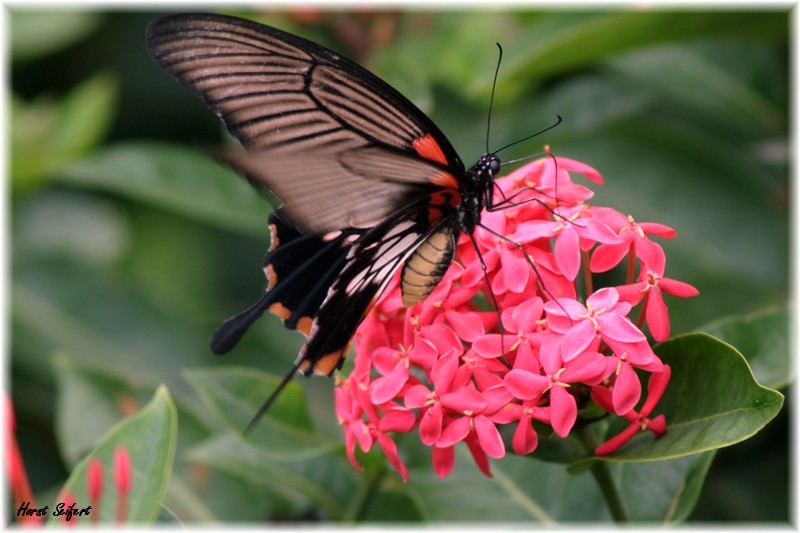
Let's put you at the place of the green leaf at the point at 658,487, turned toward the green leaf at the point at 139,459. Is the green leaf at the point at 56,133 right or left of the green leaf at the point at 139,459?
right

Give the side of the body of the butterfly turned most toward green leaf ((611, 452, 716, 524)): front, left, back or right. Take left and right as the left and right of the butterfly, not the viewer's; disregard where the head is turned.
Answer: front

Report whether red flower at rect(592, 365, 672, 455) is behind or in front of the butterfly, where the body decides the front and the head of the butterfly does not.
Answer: in front

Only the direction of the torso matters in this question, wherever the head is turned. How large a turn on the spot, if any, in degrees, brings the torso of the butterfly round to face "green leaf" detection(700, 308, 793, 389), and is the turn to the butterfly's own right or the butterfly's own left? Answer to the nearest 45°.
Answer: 0° — it already faces it

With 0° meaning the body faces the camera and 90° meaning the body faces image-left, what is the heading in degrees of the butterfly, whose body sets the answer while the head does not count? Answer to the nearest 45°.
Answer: approximately 270°

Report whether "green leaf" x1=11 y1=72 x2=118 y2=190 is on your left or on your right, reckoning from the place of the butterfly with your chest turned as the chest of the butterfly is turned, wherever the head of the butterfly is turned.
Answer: on your left

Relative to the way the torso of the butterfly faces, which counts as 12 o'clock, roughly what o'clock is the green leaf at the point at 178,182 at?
The green leaf is roughly at 8 o'clock from the butterfly.

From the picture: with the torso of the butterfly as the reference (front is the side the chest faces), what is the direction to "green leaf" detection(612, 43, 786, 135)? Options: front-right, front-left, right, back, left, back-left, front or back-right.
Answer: front-left

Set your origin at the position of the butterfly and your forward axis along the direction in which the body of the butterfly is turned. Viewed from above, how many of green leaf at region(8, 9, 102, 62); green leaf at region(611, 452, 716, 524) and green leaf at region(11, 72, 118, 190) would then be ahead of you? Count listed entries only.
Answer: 1

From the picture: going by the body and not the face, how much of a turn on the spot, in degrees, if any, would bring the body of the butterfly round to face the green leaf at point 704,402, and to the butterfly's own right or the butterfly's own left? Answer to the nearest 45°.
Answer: approximately 45° to the butterfly's own right

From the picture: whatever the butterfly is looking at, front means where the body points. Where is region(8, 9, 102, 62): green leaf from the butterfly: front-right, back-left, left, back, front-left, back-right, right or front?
back-left
